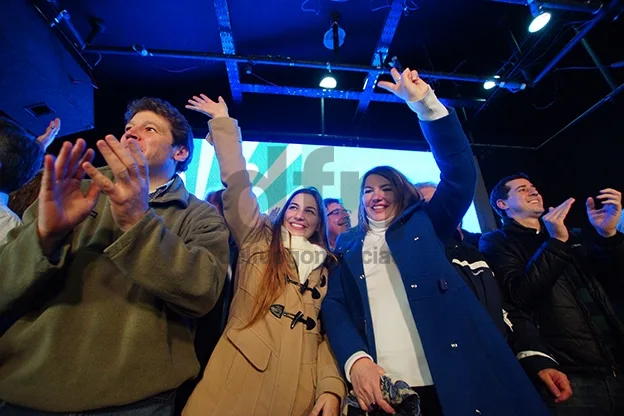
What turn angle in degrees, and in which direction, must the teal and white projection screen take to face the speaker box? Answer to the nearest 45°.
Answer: approximately 45° to its right

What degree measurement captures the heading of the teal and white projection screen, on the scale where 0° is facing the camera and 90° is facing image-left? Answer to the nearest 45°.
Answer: approximately 0°

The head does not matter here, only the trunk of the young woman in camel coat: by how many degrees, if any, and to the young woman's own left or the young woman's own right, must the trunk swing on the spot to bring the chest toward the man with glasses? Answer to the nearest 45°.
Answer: approximately 90° to the young woman's own left

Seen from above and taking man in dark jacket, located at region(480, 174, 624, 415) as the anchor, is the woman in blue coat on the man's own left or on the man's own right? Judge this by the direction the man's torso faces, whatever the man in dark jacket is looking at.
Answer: on the man's own right

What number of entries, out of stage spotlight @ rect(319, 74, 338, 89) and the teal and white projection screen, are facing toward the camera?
2

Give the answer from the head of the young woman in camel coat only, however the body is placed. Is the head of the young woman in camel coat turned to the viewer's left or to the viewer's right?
to the viewer's right
